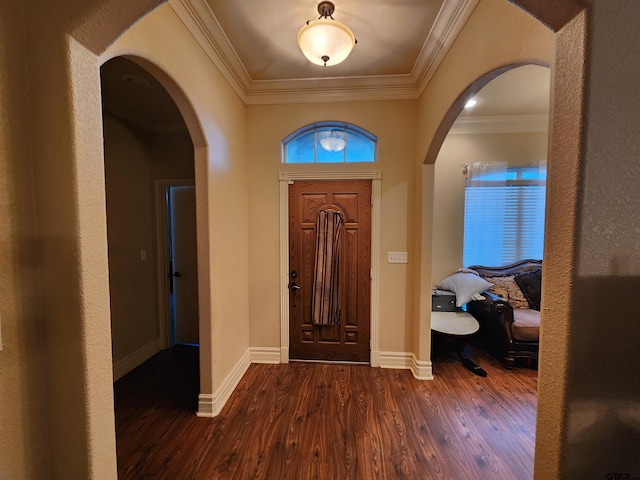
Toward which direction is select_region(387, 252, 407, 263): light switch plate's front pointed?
toward the camera

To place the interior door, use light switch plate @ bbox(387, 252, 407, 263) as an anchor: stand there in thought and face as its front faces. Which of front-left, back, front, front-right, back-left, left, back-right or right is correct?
right

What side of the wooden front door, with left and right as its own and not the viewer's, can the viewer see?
front

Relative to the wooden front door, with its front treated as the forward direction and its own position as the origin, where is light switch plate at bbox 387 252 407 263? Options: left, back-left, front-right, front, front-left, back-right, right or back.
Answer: left

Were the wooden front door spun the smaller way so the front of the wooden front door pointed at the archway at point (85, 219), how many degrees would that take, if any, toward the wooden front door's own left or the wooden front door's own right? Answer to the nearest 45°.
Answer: approximately 45° to the wooden front door's own right

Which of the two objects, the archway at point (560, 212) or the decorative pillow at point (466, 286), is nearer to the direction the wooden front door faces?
the archway

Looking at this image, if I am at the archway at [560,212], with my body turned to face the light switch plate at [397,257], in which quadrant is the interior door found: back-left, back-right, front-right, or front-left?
front-left

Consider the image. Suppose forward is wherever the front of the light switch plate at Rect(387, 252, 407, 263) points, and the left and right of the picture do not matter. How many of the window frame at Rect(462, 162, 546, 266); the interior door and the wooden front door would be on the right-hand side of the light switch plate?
2

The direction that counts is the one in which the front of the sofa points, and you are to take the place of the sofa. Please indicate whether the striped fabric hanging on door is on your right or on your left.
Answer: on your right

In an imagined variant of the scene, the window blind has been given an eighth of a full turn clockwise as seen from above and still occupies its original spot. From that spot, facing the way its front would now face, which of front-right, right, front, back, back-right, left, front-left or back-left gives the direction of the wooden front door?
front

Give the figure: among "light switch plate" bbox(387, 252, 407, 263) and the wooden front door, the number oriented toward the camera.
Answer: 2

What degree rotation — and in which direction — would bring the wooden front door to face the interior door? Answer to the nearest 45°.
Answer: approximately 90° to its right
